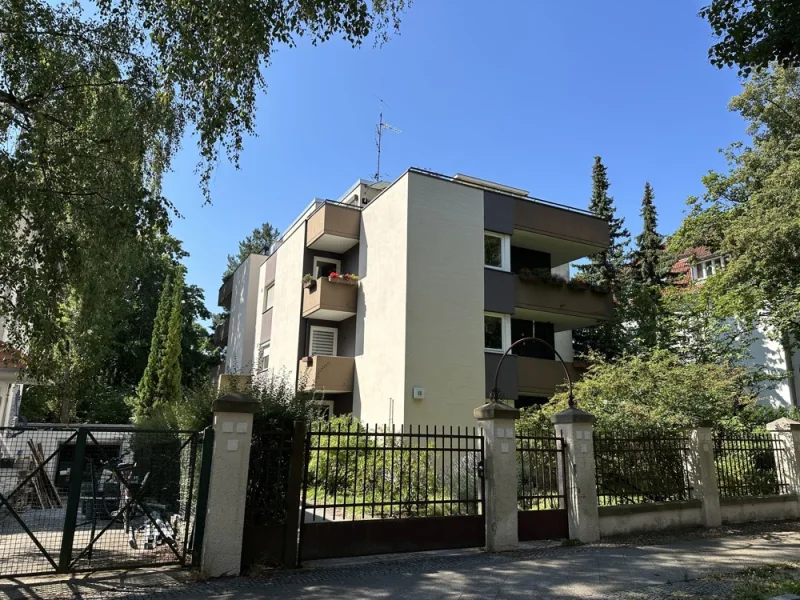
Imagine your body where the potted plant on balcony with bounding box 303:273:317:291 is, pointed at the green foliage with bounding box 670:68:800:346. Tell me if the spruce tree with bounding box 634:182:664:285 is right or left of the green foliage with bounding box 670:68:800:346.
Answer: left
